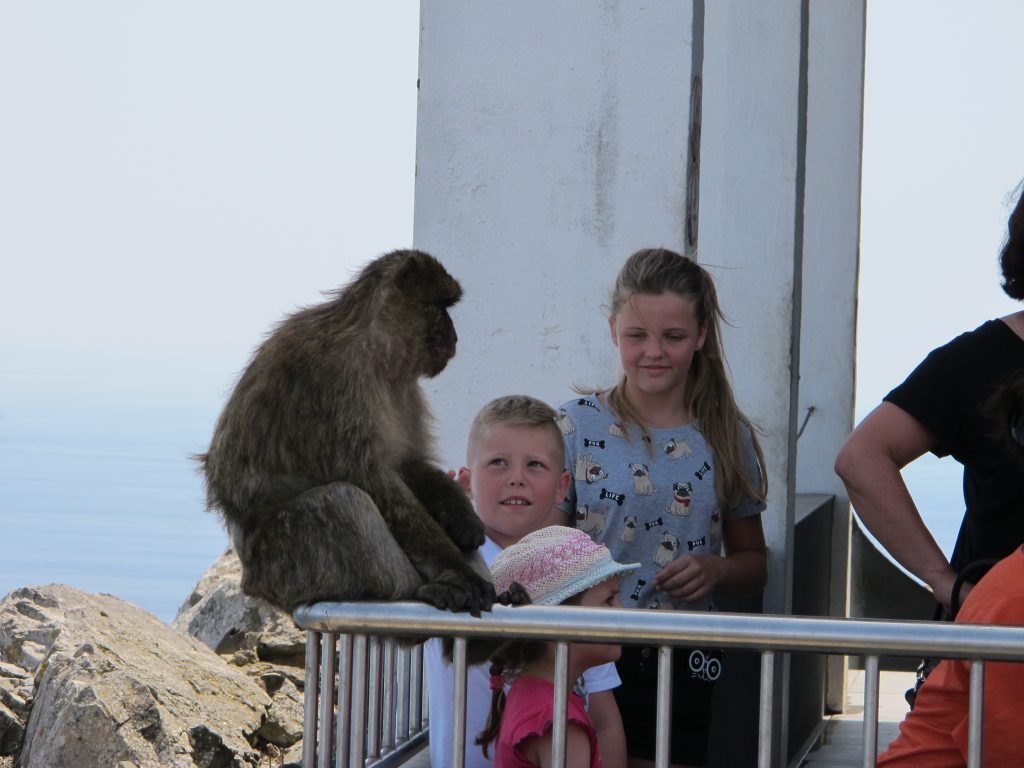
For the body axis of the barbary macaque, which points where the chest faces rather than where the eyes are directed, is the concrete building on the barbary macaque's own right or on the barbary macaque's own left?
on the barbary macaque's own left

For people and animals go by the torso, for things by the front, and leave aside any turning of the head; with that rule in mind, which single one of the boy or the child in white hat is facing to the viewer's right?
the child in white hat

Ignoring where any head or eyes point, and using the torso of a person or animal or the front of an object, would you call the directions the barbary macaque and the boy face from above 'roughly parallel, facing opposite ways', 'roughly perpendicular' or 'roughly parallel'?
roughly perpendicular

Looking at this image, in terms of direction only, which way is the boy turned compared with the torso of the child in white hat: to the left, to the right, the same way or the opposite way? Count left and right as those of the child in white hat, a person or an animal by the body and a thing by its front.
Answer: to the right

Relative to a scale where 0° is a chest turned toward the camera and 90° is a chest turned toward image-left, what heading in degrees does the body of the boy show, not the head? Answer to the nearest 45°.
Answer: approximately 0°

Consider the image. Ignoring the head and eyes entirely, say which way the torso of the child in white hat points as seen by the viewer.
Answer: to the viewer's right

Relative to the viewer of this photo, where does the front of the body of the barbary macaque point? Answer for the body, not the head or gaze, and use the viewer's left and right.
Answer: facing to the right of the viewer
